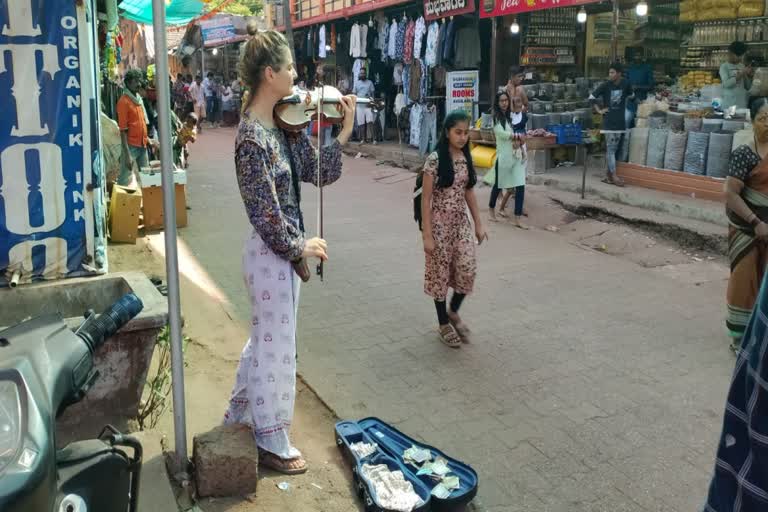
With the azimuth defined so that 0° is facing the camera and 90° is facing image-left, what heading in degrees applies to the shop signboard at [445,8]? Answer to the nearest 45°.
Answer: approximately 45°

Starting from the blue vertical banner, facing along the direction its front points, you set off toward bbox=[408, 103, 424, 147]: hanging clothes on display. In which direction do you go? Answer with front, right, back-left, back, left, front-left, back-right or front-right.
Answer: back-left

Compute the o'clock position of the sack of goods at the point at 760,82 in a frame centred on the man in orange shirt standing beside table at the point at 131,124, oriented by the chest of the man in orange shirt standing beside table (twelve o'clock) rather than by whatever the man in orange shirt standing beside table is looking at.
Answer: The sack of goods is roughly at 11 o'clock from the man in orange shirt standing beside table.

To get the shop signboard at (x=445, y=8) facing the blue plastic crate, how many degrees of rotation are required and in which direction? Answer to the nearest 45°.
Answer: approximately 90° to its left

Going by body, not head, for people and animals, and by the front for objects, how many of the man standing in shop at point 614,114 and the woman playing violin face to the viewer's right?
1

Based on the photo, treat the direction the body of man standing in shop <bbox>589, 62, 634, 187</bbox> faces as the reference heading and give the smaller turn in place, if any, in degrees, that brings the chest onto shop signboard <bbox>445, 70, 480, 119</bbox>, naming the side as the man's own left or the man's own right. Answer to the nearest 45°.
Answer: approximately 135° to the man's own right

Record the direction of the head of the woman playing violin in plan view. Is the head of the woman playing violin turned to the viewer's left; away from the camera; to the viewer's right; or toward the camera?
to the viewer's right

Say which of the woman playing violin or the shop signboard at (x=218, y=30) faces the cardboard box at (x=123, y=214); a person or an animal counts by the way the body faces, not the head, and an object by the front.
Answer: the shop signboard

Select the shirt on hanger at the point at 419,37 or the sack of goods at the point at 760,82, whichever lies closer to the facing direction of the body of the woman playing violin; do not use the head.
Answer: the sack of goods

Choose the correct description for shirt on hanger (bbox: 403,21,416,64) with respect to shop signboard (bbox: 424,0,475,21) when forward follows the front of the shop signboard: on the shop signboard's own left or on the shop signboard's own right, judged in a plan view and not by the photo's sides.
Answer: on the shop signboard's own right

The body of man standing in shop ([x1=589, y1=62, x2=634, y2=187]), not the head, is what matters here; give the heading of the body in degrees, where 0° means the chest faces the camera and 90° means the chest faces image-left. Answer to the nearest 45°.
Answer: approximately 0°
